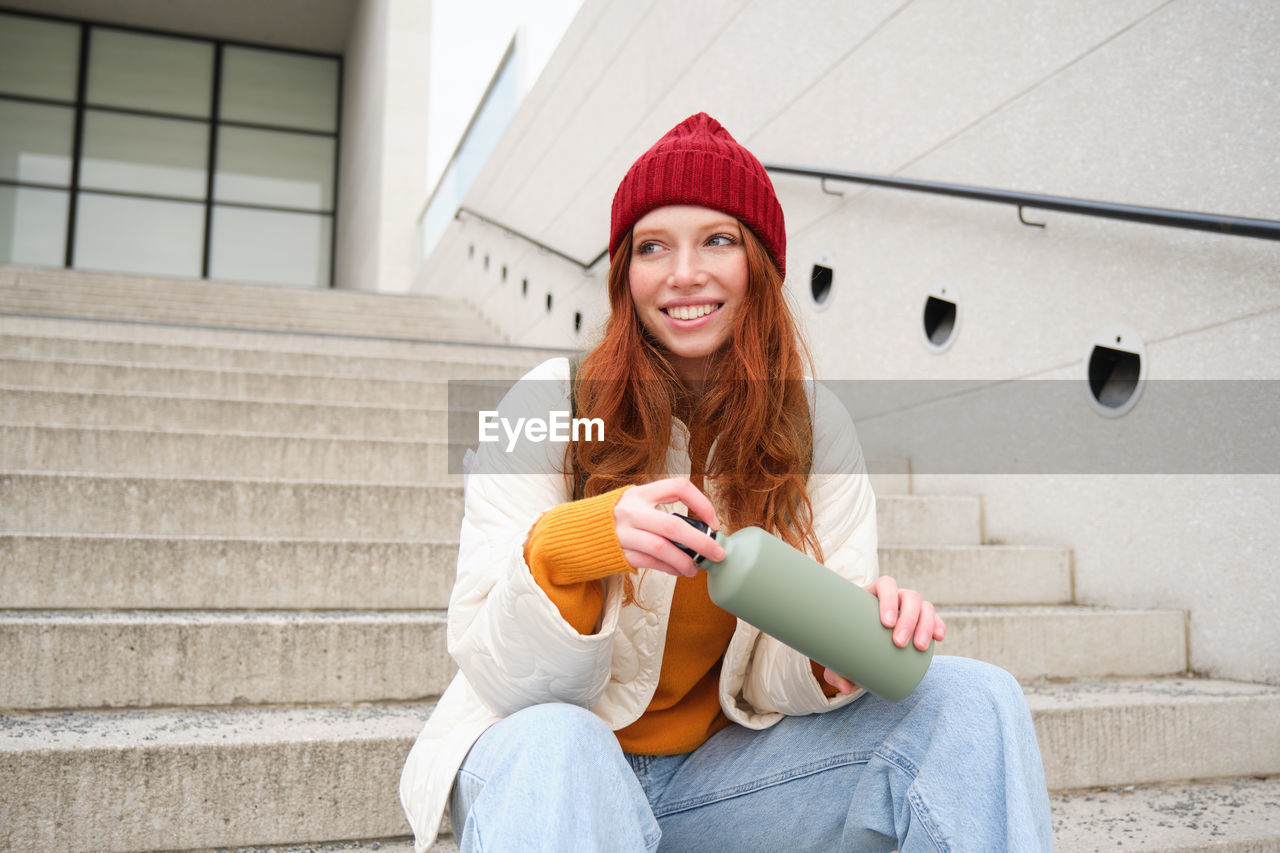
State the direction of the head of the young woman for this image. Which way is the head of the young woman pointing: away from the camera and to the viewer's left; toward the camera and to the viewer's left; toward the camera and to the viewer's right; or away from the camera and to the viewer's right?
toward the camera and to the viewer's right

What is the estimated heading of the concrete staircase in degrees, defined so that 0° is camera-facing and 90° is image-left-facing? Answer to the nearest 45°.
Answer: approximately 0°

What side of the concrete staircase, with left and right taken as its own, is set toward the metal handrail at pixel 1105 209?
left

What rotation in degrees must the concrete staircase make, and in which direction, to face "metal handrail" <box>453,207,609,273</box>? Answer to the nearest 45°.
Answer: approximately 180°
